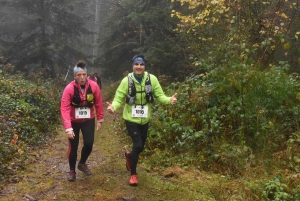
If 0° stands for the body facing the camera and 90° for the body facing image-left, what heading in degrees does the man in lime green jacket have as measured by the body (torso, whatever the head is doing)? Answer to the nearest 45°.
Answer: approximately 0°

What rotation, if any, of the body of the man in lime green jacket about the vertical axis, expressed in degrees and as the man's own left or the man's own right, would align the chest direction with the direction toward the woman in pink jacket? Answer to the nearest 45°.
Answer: approximately 90° to the man's own right

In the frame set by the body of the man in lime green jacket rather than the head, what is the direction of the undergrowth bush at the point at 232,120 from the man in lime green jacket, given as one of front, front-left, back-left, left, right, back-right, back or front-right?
back-left

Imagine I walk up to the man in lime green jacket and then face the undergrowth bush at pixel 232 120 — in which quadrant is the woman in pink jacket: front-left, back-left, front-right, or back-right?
back-left

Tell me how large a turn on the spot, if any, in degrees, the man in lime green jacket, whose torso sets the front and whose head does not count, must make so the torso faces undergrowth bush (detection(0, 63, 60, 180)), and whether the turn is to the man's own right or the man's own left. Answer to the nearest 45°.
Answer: approximately 135° to the man's own right
